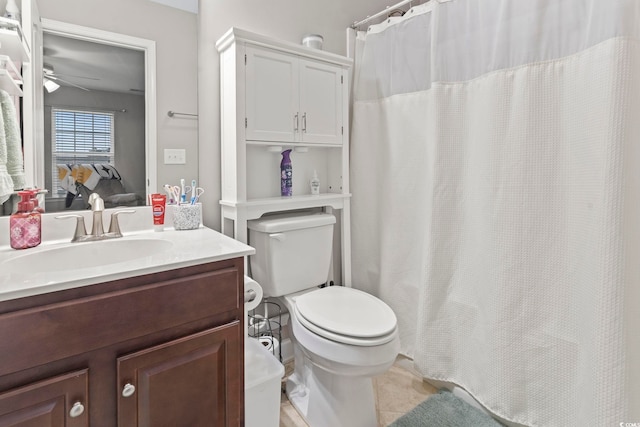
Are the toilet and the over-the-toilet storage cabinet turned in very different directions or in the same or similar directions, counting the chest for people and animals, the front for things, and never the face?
same or similar directions

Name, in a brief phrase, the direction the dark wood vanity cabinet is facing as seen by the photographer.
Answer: facing the viewer and to the right of the viewer

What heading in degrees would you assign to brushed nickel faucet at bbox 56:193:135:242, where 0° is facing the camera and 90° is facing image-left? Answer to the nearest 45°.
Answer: approximately 315°

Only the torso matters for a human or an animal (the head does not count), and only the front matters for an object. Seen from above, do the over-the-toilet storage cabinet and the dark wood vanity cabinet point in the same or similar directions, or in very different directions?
same or similar directions

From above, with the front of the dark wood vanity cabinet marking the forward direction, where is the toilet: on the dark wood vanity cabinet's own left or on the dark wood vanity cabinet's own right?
on the dark wood vanity cabinet's own left

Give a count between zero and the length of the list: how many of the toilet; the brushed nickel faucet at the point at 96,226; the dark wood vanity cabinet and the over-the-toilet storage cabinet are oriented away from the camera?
0

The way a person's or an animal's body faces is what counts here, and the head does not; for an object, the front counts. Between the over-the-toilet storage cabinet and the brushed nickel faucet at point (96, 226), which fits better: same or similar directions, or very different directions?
same or similar directions
